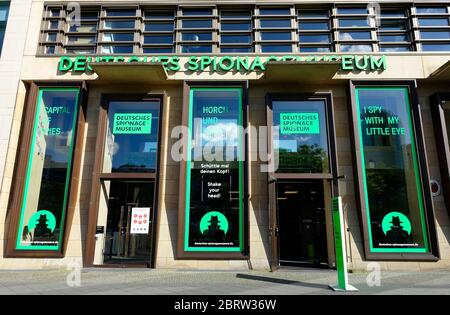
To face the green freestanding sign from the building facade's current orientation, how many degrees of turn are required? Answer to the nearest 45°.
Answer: approximately 45° to its left

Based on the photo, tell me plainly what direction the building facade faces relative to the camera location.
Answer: facing the viewer
